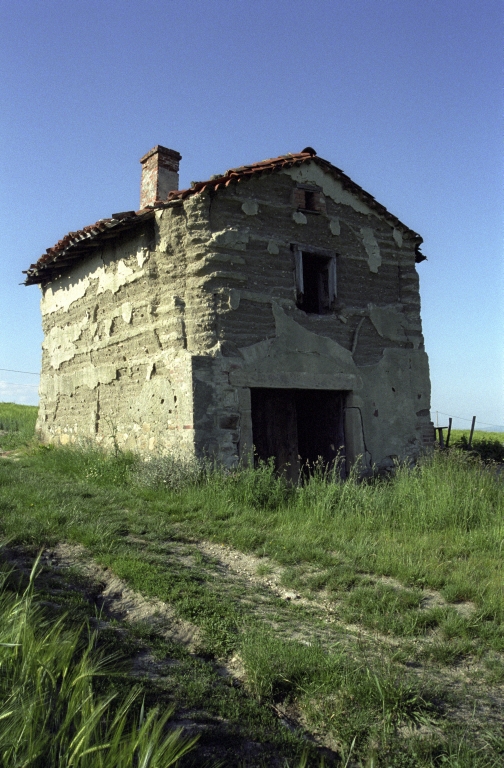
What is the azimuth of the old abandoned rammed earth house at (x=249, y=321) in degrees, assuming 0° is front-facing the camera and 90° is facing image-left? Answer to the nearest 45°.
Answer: approximately 315°
